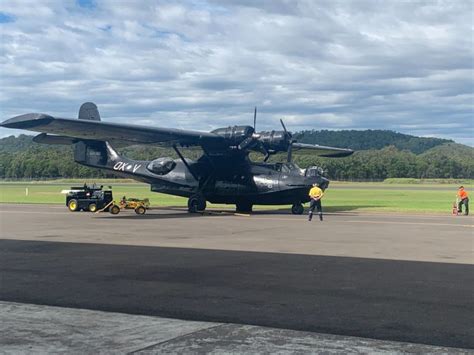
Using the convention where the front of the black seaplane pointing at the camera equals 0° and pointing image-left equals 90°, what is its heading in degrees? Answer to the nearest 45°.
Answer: approximately 315°

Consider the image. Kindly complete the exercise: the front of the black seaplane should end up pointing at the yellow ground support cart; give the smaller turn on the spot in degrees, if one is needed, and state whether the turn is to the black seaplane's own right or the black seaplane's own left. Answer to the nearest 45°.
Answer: approximately 135° to the black seaplane's own right
